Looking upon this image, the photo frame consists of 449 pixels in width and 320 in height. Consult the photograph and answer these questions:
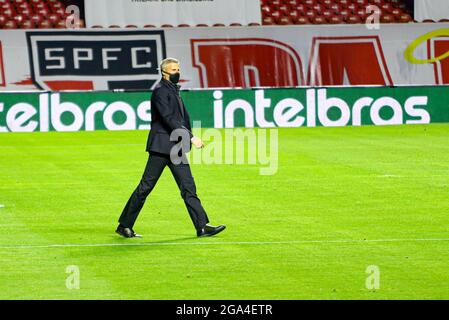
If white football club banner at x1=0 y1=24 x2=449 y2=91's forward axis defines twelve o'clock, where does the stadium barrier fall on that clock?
The stadium barrier is roughly at 12 o'clock from the white football club banner.

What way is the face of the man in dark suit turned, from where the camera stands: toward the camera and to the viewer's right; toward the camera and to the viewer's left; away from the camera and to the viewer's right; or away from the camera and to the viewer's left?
toward the camera and to the viewer's right

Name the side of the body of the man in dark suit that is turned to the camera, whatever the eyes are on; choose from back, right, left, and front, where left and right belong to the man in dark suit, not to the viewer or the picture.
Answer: right

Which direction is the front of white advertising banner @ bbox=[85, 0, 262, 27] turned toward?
toward the camera

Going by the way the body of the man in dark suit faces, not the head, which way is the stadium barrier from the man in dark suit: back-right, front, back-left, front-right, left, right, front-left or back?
left

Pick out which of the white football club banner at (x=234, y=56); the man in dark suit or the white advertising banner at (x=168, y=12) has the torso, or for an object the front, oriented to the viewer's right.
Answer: the man in dark suit

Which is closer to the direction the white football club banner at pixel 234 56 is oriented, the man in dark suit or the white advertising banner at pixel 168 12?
the man in dark suit

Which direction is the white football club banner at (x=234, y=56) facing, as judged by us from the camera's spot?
facing the viewer

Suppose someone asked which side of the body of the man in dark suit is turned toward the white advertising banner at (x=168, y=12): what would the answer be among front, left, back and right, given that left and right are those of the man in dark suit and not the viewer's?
left

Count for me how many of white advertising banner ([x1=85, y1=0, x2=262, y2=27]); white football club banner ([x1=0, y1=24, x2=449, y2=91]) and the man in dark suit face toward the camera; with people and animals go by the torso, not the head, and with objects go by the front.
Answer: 2

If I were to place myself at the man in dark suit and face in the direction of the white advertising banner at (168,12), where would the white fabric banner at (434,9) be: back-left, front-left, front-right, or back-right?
front-right

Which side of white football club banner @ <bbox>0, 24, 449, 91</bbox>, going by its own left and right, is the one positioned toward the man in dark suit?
front

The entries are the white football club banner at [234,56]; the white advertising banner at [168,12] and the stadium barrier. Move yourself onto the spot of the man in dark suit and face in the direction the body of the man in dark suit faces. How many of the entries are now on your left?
3

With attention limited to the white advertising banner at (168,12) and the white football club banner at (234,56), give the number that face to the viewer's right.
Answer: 0

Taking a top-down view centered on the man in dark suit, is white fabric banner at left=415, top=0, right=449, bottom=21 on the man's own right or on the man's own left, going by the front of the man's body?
on the man's own left
